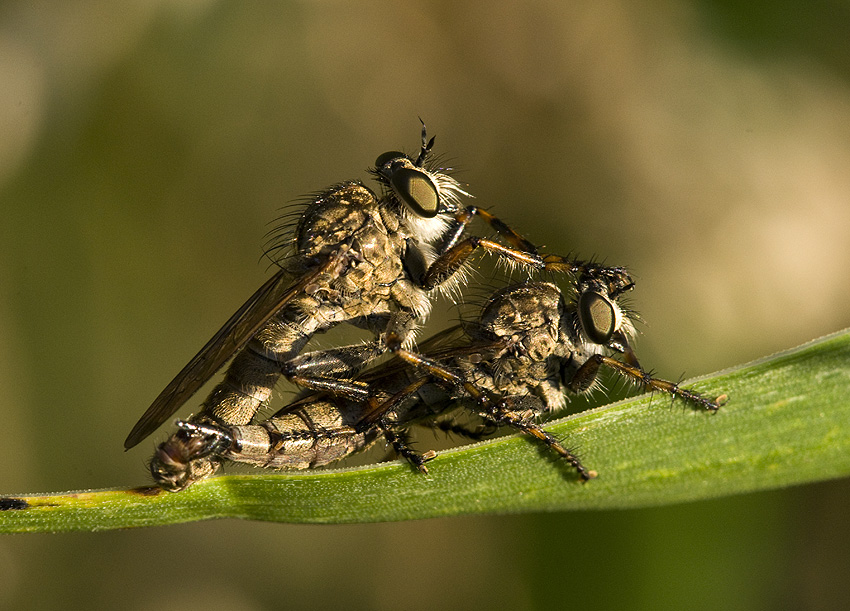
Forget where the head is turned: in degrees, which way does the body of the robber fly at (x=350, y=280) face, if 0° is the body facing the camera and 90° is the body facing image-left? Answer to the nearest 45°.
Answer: approximately 270°

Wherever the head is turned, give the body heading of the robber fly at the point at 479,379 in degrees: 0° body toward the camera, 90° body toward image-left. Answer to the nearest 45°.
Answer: approximately 270°
